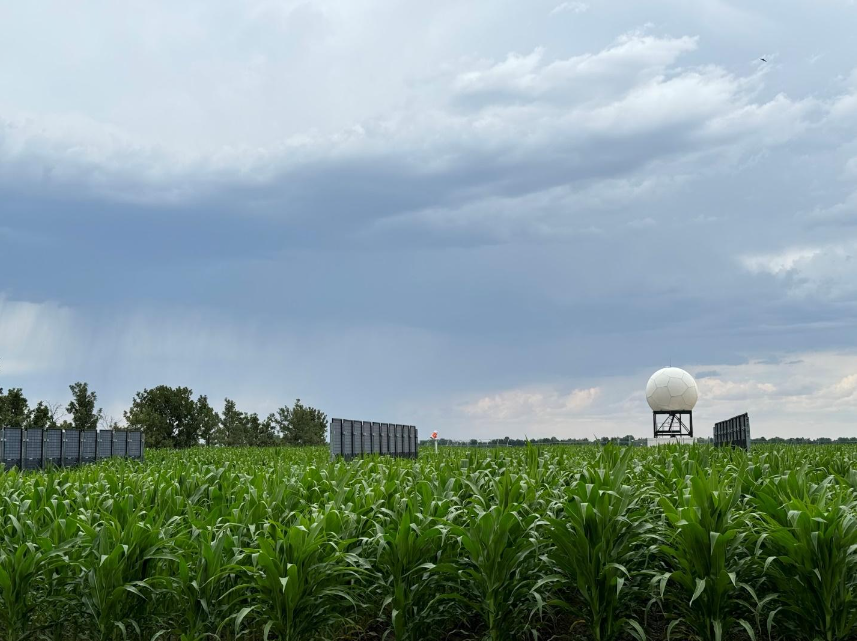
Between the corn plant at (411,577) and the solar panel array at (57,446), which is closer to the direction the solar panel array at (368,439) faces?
the corn plant

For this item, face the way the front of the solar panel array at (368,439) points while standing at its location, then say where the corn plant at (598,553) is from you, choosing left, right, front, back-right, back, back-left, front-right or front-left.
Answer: front-right

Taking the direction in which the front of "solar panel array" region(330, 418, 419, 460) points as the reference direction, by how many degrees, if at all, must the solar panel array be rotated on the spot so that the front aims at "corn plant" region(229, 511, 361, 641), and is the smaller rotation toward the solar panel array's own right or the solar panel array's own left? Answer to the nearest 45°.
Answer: approximately 45° to the solar panel array's own right

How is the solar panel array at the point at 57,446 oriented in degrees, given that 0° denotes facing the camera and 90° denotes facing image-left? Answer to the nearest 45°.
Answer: approximately 315°

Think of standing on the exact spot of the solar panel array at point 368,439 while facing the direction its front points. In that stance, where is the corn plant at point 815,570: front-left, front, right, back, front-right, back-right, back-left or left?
front-right

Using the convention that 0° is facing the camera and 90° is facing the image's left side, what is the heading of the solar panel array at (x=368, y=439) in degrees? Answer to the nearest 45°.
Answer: approximately 315°

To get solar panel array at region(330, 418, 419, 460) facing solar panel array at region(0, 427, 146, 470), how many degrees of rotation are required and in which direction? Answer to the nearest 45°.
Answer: approximately 90° to its right
